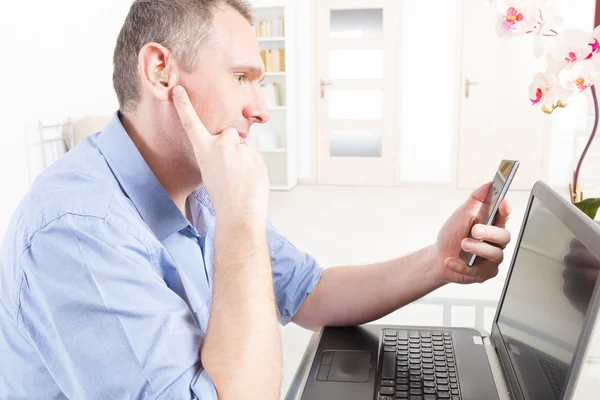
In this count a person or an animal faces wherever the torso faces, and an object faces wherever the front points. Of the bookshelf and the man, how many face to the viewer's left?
0

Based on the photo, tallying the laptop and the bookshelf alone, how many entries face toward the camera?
1

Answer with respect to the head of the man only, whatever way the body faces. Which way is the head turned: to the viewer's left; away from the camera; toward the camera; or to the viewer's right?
to the viewer's right

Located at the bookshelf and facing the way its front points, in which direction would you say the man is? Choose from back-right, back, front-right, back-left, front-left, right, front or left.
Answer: front

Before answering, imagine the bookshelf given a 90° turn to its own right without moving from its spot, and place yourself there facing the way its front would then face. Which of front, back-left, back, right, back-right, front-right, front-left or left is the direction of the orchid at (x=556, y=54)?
left

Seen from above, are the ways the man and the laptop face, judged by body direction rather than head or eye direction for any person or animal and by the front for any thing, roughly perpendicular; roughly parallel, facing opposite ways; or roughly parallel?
roughly parallel, facing opposite ways

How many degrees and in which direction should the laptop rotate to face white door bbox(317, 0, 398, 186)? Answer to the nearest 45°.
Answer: approximately 90° to its right

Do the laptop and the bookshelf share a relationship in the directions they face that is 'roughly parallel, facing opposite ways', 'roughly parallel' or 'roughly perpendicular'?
roughly perpendicular

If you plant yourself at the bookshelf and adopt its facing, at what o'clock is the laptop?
The laptop is roughly at 12 o'clock from the bookshelf.

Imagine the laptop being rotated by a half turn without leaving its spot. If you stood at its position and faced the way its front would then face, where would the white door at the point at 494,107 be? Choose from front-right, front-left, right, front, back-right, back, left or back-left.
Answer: left

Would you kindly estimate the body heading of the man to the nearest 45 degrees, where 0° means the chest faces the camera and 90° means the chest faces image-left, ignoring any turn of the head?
approximately 270°

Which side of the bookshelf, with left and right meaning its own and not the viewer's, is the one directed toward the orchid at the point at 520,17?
front

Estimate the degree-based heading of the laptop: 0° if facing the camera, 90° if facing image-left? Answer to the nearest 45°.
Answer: approximately 90°

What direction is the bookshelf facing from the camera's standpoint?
toward the camera
